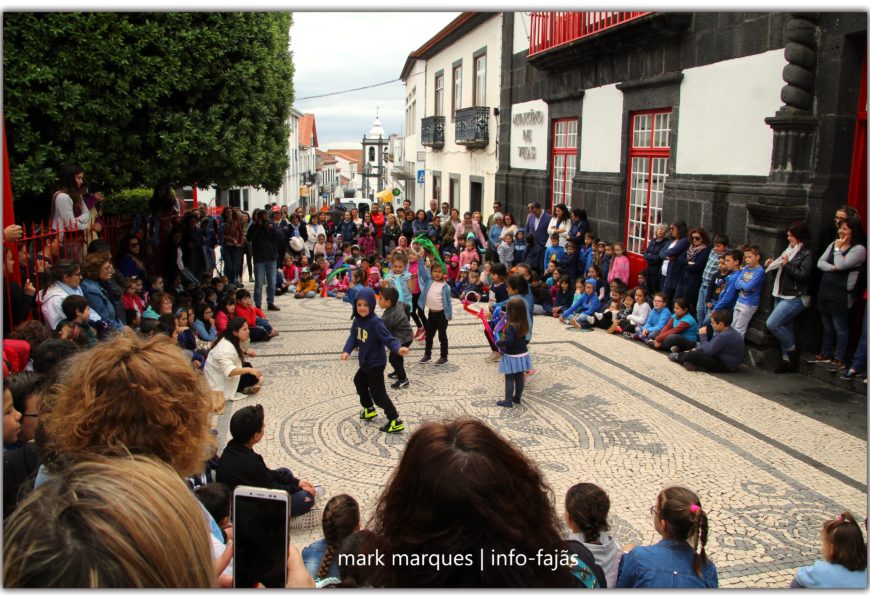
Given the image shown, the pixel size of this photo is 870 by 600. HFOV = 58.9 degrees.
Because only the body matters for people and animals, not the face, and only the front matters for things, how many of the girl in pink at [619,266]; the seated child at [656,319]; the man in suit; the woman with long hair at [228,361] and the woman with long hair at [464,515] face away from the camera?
1

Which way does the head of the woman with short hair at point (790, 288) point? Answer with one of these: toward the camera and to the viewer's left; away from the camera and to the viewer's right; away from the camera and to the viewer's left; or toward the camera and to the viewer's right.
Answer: toward the camera and to the viewer's left

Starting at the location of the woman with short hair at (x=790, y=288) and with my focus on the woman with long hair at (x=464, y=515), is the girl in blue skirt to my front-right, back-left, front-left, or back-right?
front-right

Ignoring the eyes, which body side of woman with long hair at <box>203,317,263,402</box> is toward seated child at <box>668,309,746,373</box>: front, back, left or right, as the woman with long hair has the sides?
front

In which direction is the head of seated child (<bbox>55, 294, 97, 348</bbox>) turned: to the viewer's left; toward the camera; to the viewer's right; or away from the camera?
to the viewer's right

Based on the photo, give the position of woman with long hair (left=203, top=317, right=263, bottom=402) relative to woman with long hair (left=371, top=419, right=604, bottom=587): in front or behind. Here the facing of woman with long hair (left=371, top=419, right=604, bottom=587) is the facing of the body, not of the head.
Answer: in front

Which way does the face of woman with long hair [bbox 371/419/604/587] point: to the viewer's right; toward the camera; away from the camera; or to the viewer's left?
away from the camera

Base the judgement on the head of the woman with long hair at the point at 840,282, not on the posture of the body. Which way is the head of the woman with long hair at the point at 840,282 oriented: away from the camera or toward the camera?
toward the camera

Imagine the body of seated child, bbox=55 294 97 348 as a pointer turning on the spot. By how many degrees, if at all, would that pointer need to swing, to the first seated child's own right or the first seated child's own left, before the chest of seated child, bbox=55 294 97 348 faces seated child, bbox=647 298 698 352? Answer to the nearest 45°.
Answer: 0° — they already face them

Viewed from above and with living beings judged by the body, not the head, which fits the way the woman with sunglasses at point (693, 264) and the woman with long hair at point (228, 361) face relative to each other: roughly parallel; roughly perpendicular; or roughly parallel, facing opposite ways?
roughly parallel, facing opposite ways

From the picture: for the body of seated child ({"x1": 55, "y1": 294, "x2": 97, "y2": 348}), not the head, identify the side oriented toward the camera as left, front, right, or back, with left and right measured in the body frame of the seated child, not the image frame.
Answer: right

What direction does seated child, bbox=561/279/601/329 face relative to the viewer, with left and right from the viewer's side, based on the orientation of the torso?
facing the viewer and to the left of the viewer

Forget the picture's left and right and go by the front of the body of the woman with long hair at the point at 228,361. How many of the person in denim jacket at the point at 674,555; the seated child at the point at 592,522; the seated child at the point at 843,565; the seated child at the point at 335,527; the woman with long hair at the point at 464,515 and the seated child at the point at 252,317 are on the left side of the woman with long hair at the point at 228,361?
1

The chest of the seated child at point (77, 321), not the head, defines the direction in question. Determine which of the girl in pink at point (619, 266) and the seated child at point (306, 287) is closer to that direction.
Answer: the girl in pink

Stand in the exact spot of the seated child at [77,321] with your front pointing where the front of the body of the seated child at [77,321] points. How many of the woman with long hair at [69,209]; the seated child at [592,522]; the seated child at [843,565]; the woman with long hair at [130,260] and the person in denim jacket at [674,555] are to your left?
2

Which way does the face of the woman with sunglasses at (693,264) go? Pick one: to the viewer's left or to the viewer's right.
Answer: to the viewer's left

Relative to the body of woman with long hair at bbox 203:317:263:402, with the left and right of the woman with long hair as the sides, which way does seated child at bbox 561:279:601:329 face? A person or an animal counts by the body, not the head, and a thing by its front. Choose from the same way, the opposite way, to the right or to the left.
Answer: the opposite way

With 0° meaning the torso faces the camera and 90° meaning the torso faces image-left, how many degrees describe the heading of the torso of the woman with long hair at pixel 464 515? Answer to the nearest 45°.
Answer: approximately 180°

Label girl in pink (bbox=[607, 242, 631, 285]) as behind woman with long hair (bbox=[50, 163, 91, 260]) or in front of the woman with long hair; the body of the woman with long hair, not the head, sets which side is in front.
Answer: in front
